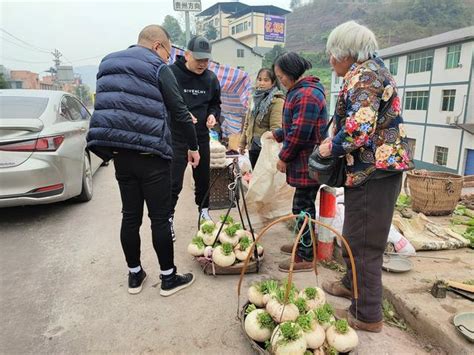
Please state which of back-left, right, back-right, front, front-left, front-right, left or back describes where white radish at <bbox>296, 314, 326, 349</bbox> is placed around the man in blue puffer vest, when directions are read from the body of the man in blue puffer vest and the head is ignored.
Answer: right

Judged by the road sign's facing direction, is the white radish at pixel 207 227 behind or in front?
in front

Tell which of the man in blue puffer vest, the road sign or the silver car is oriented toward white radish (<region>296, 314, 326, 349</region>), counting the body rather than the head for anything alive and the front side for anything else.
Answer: the road sign

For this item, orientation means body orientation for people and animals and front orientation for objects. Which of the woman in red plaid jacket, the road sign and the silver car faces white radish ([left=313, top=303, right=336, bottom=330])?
the road sign

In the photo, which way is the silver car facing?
away from the camera

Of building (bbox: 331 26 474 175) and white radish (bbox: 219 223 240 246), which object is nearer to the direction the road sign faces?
the white radish

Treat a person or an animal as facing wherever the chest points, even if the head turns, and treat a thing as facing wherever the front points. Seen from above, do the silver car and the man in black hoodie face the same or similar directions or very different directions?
very different directions

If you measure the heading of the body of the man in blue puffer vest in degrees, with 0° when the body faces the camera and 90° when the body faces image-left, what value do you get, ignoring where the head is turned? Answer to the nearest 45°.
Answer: approximately 225°

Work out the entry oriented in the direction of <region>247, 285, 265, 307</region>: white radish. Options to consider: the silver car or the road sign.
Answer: the road sign

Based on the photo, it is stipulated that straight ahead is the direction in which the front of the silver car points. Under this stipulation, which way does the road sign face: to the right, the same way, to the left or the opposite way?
the opposite way

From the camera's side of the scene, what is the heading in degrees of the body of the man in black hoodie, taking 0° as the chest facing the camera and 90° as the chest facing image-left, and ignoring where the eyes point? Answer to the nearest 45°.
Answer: approximately 0°

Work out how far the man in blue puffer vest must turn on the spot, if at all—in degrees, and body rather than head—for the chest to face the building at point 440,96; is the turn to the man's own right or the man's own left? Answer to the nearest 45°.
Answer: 0° — they already face it

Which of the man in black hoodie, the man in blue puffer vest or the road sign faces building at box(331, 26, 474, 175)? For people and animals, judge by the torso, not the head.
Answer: the man in blue puffer vest
